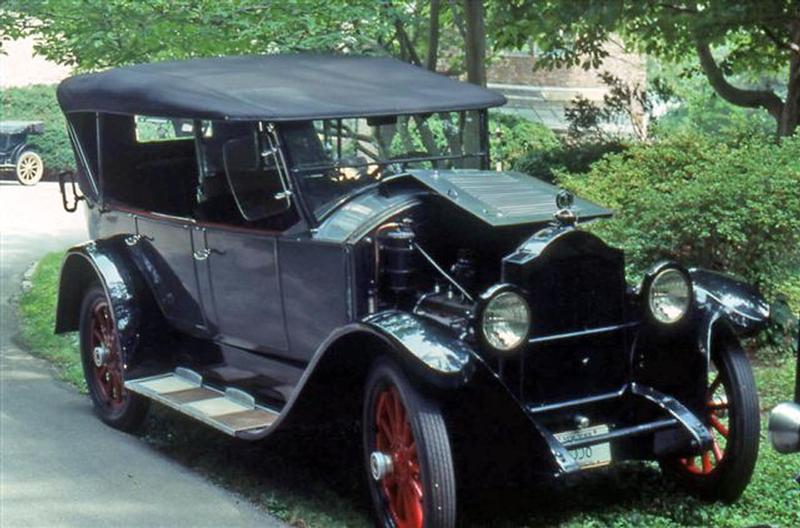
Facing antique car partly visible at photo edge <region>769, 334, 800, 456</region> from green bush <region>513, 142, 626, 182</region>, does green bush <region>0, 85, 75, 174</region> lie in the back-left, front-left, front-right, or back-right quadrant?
back-right

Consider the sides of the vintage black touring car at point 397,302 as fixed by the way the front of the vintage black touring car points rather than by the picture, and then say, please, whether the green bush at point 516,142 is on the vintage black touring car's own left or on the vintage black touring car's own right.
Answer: on the vintage black touring car's own left

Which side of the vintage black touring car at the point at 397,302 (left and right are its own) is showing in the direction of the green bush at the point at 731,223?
left

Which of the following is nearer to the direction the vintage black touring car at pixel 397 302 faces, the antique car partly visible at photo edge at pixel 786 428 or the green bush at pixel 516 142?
the antique car partly visible at photo edge

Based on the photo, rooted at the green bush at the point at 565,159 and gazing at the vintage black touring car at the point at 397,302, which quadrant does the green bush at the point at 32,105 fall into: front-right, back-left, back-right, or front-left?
back-right

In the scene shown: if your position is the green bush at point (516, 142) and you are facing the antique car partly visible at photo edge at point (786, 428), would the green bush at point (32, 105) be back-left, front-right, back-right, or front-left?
back-right

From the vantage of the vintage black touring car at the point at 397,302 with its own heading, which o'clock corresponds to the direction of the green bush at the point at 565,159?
The green bush is roughly at 8 o'clock from the vintage black touring car.

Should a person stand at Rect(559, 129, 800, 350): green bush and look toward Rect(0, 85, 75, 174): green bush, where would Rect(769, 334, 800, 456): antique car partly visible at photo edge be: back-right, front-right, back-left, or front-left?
back-left

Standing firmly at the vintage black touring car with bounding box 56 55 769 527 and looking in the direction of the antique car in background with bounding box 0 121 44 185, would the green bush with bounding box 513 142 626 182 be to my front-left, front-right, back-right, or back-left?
front-right
